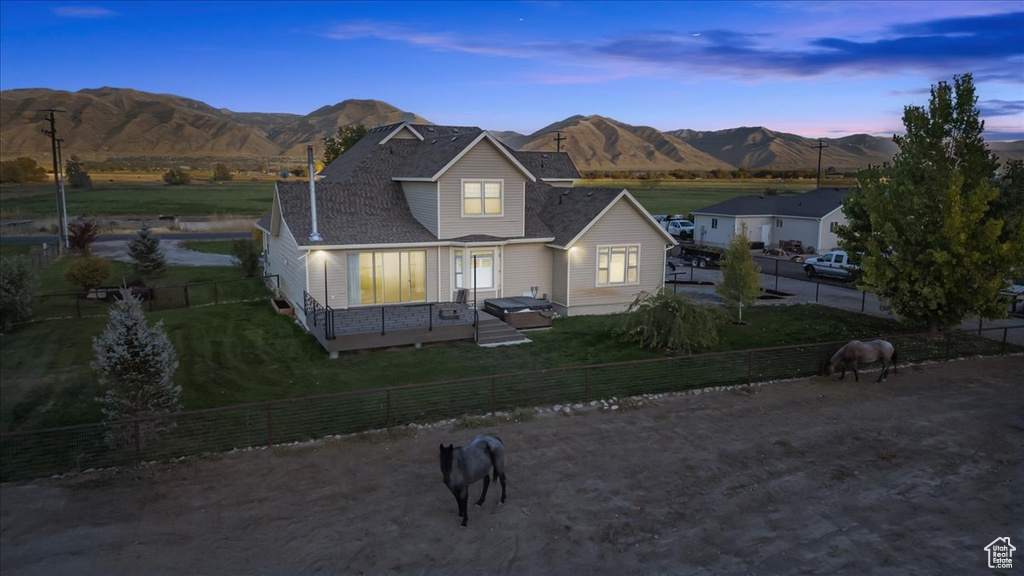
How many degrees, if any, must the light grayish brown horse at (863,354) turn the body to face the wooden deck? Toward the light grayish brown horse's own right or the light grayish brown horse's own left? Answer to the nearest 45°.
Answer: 0° — it already faces it

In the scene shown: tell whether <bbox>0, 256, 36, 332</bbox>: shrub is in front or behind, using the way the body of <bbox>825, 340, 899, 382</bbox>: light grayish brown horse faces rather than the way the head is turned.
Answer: in front

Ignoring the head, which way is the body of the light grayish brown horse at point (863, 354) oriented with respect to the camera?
to the viewer's left

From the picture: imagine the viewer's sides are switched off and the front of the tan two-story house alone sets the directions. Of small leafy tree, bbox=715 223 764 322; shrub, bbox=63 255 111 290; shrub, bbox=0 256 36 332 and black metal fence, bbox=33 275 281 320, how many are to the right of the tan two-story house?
1

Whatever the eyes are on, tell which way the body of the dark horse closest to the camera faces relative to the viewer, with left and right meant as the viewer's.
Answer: facing the viewer and to the left of the viewer

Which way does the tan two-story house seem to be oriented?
away from the camera

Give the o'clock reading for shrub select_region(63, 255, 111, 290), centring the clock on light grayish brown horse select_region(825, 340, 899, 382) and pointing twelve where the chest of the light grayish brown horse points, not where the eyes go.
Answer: The shrub is roughly at 12 o'clock from the light grayish brown horse.

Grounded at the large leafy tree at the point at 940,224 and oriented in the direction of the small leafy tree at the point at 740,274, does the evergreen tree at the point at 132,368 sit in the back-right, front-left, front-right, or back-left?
front-left

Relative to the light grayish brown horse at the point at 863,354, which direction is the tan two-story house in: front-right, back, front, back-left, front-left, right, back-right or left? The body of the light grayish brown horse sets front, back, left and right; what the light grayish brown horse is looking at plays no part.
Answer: front

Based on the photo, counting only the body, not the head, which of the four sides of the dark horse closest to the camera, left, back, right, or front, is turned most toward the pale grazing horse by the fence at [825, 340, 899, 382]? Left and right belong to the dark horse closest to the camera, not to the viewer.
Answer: back
